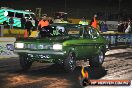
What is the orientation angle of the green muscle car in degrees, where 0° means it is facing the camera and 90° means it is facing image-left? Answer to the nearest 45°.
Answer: approximately 45°
